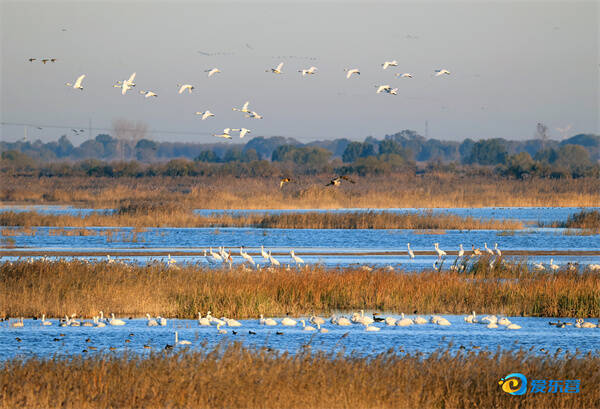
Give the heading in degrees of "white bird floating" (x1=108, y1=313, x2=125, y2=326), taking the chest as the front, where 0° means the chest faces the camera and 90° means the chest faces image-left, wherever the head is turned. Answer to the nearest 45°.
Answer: approximately 90°

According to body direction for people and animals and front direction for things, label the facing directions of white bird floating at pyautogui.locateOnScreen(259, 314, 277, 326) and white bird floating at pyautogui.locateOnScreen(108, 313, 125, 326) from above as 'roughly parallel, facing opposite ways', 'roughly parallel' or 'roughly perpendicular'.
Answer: roughly parallel

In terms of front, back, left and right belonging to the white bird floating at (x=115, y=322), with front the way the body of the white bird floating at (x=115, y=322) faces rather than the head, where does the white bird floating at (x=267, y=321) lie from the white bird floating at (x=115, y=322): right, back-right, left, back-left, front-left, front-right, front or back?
back

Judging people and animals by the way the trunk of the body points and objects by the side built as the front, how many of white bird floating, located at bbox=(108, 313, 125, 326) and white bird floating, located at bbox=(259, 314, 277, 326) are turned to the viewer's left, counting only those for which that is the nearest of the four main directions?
2

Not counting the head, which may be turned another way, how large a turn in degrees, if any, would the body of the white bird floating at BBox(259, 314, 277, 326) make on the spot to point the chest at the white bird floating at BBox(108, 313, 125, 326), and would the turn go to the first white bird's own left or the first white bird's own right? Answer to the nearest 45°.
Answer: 0° — it already faces it

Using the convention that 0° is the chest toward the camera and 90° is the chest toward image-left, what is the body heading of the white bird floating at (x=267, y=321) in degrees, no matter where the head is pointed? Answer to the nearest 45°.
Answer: approximately 90°
